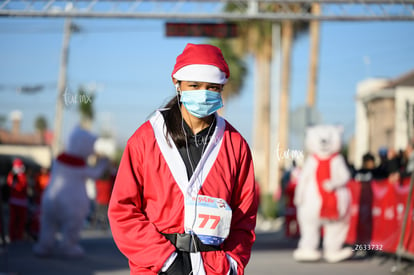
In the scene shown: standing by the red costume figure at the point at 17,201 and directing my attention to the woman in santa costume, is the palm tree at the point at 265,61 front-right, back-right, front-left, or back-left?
back-left

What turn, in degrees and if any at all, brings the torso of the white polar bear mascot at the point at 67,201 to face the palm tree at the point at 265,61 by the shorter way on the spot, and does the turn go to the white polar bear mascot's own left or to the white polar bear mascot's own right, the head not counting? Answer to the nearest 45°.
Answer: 0° — they already face it

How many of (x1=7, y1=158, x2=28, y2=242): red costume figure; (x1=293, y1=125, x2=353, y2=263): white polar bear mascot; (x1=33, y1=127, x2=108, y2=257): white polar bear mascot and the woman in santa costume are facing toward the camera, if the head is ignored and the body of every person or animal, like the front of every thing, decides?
3

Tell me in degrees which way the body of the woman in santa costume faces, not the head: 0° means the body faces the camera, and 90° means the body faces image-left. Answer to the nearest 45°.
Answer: approximately 0°

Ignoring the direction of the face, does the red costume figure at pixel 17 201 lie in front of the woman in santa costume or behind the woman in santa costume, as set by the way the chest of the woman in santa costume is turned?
behind

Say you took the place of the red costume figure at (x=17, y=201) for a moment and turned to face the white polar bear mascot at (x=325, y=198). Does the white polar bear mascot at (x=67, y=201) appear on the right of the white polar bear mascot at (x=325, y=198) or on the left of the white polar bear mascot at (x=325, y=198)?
right

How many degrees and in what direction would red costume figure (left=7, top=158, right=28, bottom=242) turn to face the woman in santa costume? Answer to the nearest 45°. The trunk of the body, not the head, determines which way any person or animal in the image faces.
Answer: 0° — it already faces them

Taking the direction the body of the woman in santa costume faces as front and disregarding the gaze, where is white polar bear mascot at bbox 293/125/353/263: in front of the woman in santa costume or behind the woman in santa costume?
behind
